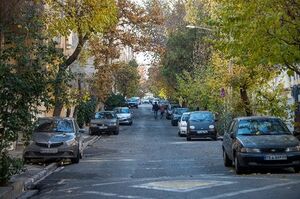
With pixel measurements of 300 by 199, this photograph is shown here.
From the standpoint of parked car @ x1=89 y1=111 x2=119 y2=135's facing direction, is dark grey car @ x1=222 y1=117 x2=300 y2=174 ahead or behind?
ahead

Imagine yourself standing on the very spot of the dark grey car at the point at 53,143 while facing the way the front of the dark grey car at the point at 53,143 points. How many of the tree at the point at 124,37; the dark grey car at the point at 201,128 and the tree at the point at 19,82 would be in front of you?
1

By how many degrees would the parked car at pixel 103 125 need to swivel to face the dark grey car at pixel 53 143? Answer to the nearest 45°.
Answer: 0° — it already faces it

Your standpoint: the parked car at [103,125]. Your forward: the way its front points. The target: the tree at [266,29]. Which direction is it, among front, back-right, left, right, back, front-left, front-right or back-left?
front

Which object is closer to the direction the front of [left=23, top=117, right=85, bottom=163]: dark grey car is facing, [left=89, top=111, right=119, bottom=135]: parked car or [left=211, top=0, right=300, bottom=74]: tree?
the tree

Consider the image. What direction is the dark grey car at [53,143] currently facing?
toward the camera

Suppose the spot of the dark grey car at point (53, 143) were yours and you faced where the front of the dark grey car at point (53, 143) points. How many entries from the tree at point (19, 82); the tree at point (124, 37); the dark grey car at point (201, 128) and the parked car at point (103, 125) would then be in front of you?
1

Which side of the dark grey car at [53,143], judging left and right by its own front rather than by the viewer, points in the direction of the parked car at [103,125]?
back
